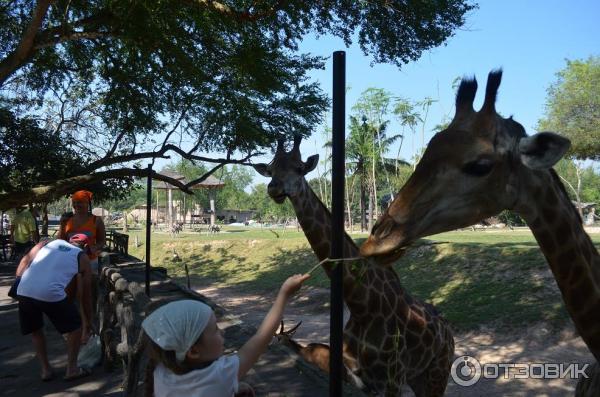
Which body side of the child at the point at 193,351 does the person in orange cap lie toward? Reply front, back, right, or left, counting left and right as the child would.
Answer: left

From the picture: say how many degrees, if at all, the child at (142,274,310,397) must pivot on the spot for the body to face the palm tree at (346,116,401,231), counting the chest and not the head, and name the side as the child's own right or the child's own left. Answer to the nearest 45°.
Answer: approximately 45° to the child's own left

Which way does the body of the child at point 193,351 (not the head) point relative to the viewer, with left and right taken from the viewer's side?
facing away from the viewer and to the right of the viewer

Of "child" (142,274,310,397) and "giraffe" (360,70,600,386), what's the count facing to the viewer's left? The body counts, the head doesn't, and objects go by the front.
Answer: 1

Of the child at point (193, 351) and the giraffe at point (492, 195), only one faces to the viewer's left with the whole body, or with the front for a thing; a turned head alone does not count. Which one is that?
the giraffe

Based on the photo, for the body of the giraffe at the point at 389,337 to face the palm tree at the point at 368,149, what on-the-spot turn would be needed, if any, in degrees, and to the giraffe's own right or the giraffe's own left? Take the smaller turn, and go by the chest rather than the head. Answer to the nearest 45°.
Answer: approximately 135° to the giraffe's own right

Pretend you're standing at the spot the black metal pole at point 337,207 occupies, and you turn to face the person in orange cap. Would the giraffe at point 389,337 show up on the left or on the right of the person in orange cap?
right

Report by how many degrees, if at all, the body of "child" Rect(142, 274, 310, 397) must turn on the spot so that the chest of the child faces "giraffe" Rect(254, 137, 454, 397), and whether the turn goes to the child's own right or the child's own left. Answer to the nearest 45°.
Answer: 0° — they already face it

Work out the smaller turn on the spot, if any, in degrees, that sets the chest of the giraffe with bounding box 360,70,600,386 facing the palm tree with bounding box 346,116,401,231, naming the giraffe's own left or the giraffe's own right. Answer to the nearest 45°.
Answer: approximately 90° to the giraffe's own right

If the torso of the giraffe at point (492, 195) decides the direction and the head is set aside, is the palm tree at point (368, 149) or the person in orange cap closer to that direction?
the person in orange cap

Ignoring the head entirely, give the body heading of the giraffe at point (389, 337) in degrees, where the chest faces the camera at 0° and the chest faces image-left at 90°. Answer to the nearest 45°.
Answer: approximately 45°

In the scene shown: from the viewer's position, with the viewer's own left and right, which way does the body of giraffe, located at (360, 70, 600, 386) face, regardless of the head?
facing to the left of the viewer
